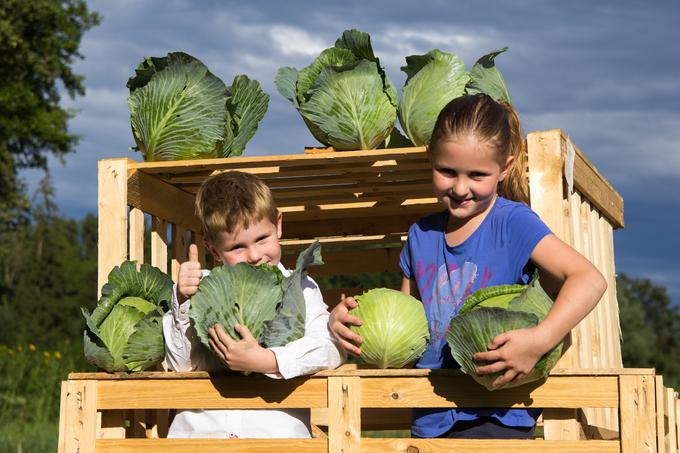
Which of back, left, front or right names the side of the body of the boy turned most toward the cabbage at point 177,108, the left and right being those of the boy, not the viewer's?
back

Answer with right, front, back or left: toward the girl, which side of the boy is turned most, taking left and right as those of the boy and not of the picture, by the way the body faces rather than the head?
left

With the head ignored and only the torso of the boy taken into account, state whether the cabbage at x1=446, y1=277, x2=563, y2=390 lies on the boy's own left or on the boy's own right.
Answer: on the boy's own left

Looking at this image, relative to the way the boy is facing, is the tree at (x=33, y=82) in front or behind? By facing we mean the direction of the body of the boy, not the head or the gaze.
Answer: behind

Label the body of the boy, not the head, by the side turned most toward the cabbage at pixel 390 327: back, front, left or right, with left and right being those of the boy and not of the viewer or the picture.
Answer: left

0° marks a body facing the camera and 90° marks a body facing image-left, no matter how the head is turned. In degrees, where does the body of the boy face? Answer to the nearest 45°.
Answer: approximately 0°
